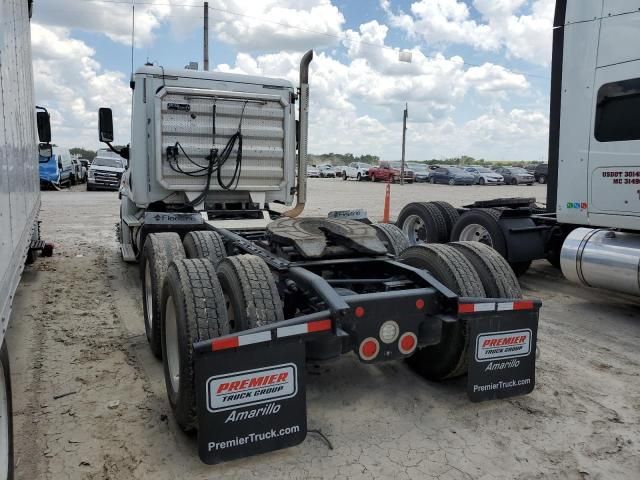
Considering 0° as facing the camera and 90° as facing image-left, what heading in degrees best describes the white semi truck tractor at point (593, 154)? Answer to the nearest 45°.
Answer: approximately 315°

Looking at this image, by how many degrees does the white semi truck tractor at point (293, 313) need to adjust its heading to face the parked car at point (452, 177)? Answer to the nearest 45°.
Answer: approximately 45° to its right

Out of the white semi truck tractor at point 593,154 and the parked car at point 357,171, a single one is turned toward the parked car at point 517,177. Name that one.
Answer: the parked car at point 357,171

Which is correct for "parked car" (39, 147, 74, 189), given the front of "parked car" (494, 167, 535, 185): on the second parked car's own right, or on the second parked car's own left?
on the second parked car's own right

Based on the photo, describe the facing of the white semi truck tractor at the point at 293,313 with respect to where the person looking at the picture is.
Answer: facing away from the viewer and to the left of the viewer

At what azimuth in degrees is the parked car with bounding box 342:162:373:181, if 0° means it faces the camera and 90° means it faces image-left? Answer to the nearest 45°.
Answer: approximately 315°
